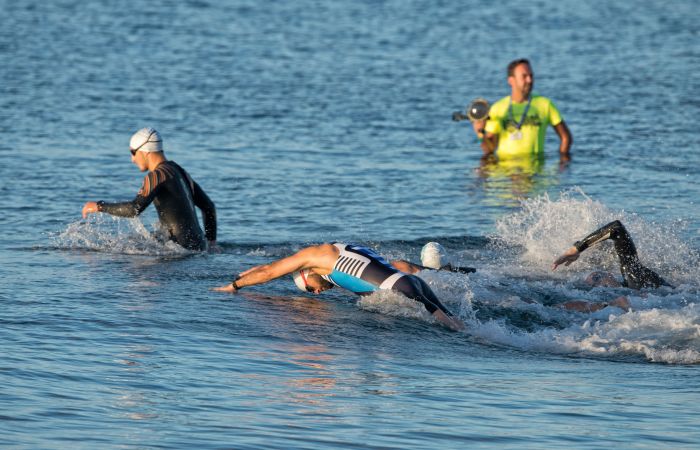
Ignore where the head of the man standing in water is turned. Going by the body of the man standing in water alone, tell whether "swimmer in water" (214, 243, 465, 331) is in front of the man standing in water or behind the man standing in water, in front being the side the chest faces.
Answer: in front

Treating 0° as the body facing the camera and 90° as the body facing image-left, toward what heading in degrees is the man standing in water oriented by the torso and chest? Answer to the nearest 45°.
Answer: approximately 0°

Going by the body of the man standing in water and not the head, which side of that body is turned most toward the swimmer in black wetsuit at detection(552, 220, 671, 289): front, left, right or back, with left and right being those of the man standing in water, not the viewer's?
front

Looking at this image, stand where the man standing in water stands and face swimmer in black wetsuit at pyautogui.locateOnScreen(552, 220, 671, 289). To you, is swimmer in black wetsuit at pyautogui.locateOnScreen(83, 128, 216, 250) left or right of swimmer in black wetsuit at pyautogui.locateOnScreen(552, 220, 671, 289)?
right

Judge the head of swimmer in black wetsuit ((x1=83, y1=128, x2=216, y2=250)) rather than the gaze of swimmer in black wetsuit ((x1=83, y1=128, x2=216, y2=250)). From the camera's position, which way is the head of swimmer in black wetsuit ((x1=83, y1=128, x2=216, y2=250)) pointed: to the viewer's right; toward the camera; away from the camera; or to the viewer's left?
to the viewer's left

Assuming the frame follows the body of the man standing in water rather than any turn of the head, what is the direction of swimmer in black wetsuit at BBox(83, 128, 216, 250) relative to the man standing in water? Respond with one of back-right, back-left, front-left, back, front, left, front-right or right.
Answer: front-right
